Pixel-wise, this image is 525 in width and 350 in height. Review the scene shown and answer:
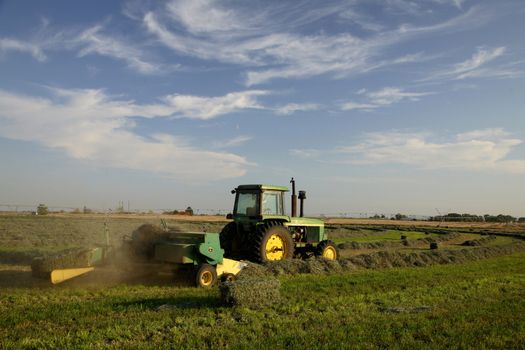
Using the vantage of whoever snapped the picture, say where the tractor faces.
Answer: facing away from the viewer and to the right of the viewer

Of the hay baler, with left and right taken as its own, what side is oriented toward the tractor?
front

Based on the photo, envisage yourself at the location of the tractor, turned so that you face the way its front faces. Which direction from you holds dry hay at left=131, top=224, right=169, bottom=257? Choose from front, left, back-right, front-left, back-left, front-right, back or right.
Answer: back

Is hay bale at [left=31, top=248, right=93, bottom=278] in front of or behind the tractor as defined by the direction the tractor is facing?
behind

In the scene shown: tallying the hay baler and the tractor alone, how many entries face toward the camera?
0

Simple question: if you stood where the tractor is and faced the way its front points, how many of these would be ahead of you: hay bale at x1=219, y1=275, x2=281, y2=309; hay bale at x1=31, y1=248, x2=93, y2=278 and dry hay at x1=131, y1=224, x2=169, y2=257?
0

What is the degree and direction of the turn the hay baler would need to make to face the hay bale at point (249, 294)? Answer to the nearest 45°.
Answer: approximately 90° to its right

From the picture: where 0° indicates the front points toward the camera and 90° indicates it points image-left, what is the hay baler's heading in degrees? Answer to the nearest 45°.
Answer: approximately 225°

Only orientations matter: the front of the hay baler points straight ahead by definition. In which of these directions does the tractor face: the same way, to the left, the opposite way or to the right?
the same way

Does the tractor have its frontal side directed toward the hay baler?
no
